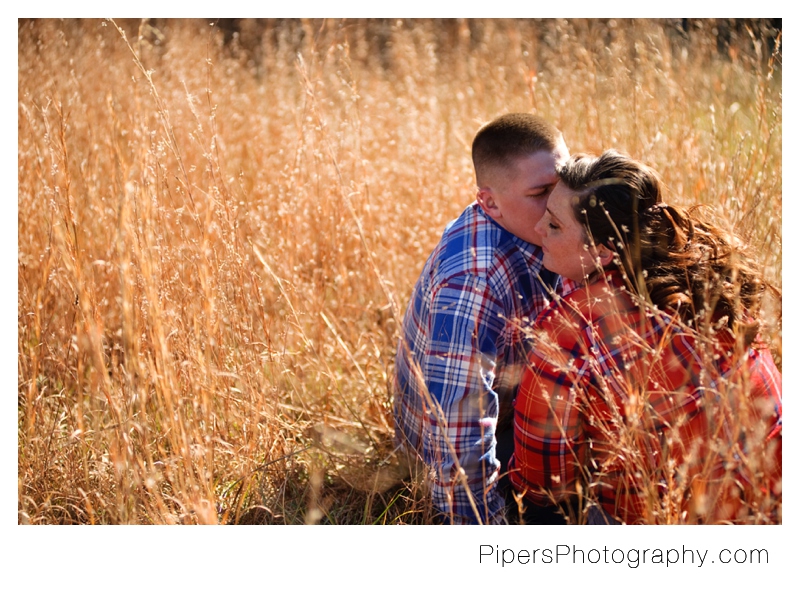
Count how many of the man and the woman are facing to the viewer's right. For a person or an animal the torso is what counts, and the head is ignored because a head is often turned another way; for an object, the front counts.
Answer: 1

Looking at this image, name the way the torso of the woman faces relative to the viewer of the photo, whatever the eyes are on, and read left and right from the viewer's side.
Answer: facing away from the viewer and to the left of the viewer

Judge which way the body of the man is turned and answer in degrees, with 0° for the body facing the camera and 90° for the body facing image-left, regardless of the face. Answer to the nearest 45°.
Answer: approximately 270°
